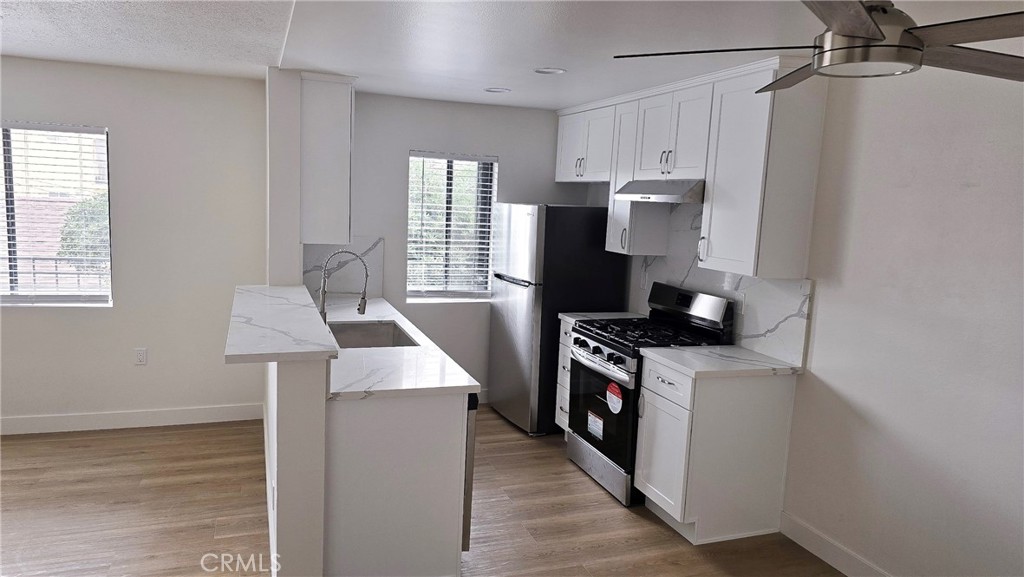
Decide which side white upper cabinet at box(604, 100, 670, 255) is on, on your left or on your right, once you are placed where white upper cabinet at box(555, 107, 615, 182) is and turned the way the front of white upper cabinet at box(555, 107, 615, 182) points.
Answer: on your left

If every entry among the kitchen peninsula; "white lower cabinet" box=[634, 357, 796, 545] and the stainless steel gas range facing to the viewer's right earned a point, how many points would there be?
1

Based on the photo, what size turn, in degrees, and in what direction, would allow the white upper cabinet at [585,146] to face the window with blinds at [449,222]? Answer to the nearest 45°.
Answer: approximately 45° to its right

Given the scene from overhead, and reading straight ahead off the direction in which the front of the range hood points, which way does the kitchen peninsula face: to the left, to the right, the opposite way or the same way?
the opposite way

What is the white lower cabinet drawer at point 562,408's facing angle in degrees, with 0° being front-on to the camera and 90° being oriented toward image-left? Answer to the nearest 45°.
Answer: approximately 45°

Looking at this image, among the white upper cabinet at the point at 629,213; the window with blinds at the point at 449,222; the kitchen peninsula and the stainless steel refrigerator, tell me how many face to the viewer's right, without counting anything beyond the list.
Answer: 1

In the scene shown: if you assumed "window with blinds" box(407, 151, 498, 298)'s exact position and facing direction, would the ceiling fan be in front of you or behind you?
in front

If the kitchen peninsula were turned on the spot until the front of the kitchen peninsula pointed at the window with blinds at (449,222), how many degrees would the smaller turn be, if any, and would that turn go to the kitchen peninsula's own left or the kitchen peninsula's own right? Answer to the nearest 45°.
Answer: approximately 90° to the kitchen peninsula's own left

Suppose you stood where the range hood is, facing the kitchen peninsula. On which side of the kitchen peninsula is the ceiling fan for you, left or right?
left

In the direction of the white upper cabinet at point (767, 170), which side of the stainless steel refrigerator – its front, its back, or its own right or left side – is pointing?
left

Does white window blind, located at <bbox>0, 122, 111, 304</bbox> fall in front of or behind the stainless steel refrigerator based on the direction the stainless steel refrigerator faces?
in front

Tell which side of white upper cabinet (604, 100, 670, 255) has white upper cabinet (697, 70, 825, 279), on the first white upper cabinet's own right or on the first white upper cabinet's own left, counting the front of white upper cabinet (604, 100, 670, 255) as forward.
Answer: on the first white upper cabinet's own left
